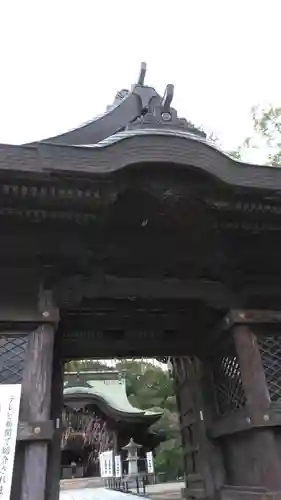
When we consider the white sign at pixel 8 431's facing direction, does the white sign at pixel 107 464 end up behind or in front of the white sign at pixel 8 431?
behind

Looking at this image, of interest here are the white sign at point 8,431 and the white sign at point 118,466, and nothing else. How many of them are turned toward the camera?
2

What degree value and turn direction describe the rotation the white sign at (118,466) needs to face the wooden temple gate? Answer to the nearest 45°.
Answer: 0° — it already faces it

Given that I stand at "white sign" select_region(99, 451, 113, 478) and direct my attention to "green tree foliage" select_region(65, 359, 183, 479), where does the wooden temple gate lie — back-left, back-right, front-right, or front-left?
back-right

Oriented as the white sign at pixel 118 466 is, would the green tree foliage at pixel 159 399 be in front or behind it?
behind

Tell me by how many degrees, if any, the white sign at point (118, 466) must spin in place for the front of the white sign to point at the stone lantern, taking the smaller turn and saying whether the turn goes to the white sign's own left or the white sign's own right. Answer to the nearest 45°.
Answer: approximately 45° to the white sign's own left

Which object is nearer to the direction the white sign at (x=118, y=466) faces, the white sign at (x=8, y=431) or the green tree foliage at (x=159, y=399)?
the white sign

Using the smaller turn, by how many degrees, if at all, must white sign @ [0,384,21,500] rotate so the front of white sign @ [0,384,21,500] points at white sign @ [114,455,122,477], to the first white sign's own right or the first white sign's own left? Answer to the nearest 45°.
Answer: approximately 180°

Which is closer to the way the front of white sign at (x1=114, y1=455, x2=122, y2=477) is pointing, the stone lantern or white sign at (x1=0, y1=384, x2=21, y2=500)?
the white sign

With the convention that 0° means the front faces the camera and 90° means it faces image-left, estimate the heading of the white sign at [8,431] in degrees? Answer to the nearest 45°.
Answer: approximately 0°

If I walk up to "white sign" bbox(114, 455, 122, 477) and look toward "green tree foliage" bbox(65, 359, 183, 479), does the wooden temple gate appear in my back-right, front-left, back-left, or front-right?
back-right

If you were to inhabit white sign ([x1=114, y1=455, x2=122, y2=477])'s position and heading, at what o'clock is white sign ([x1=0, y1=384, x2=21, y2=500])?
white sign ([x1=0, y1=384, x2=21, y2=500]) is roughly at 12 o'clock from white sign ([x1=114, y1=455, x2=122, y2=477]).

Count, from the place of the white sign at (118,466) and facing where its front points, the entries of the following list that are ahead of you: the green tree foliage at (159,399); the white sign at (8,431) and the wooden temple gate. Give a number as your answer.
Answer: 2
